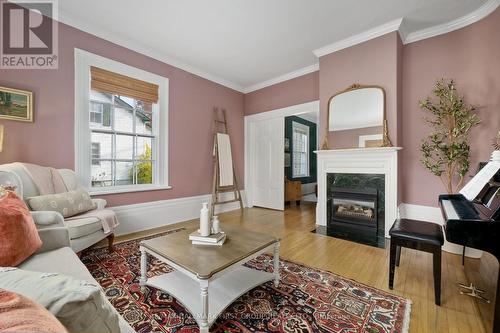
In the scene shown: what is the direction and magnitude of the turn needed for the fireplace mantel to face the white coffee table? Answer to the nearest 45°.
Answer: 0° — it already faces it

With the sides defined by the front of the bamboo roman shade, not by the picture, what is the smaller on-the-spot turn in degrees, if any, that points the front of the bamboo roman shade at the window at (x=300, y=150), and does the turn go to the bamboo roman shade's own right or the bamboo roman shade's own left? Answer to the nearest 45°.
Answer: approximately 45° to the bamboo roman shade's own left

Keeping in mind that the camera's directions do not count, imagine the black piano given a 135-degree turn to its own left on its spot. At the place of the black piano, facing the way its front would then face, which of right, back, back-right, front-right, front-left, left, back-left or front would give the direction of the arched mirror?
back

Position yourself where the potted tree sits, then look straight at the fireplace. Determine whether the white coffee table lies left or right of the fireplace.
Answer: left

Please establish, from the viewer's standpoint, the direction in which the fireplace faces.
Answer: facing the viewer and to the left of the viewer

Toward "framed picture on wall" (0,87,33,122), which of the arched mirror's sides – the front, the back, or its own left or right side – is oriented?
front

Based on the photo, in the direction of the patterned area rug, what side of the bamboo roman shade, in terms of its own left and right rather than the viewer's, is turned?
front

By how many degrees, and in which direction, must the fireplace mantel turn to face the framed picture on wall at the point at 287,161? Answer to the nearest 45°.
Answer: approximately 90° to its right

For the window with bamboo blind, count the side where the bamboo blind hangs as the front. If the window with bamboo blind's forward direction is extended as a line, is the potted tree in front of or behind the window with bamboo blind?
in front

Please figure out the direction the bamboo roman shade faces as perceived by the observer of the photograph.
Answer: facing the viewer and to the right of the viewer

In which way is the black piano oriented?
to the viewer's left

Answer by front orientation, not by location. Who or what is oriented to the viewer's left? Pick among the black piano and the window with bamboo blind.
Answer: the black piano

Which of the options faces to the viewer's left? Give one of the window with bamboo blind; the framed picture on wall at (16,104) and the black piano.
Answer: the black piano
